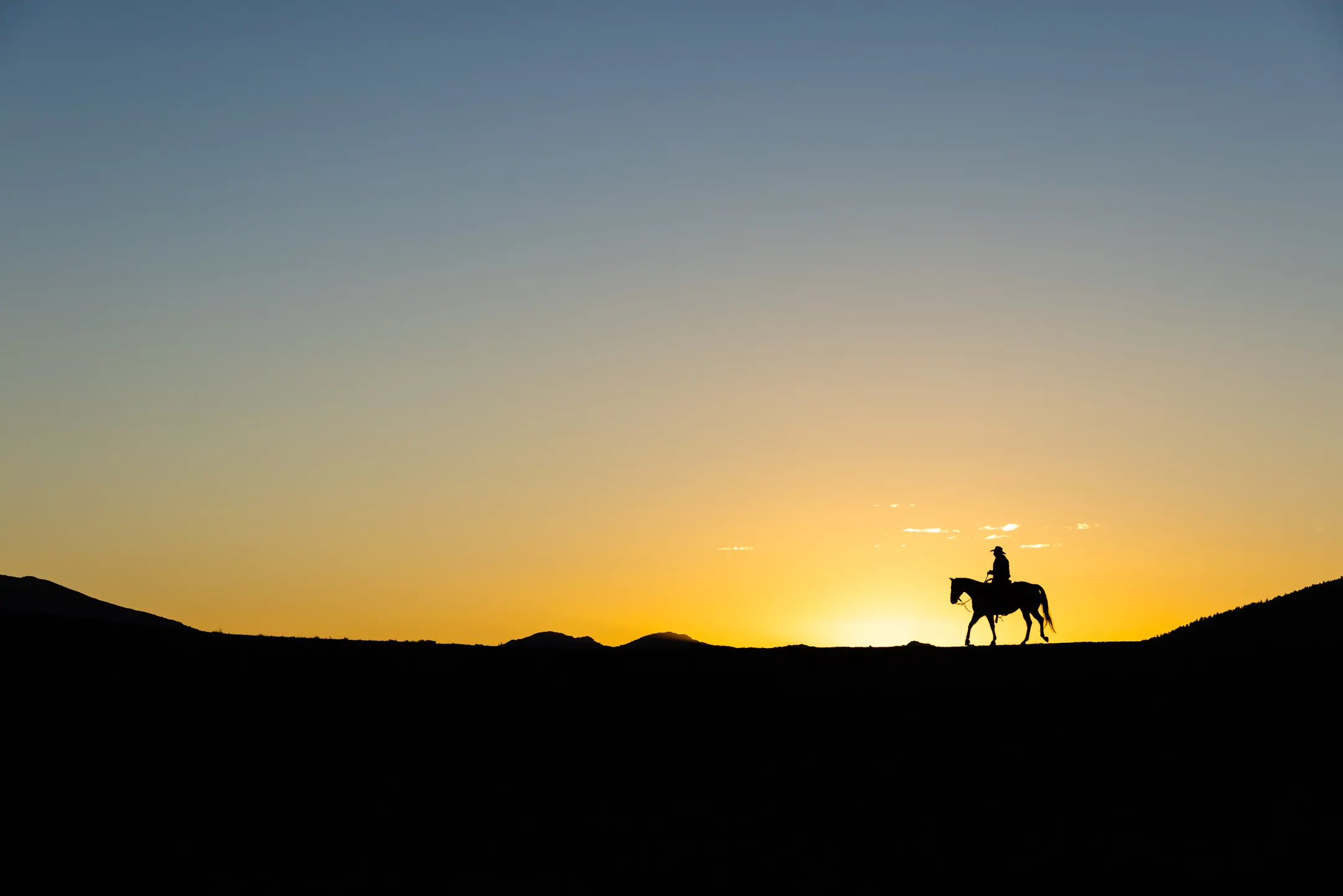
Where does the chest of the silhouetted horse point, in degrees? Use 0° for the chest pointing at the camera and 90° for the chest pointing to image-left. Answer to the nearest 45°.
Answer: approximately 90°

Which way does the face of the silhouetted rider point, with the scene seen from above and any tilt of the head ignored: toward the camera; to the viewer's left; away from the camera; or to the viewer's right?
to the viewer's left

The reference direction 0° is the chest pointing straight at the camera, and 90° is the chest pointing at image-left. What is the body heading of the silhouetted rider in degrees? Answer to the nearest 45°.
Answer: approximately 90°
